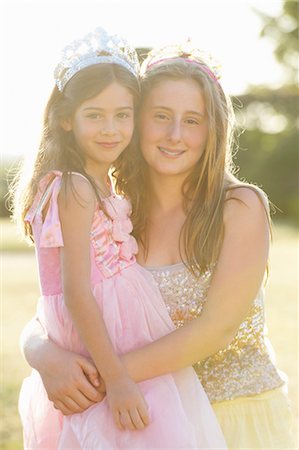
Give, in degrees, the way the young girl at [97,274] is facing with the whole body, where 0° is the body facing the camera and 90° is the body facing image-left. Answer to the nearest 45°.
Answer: approximately 315°

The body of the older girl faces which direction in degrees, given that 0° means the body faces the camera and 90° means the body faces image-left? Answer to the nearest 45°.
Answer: approximately 45°
